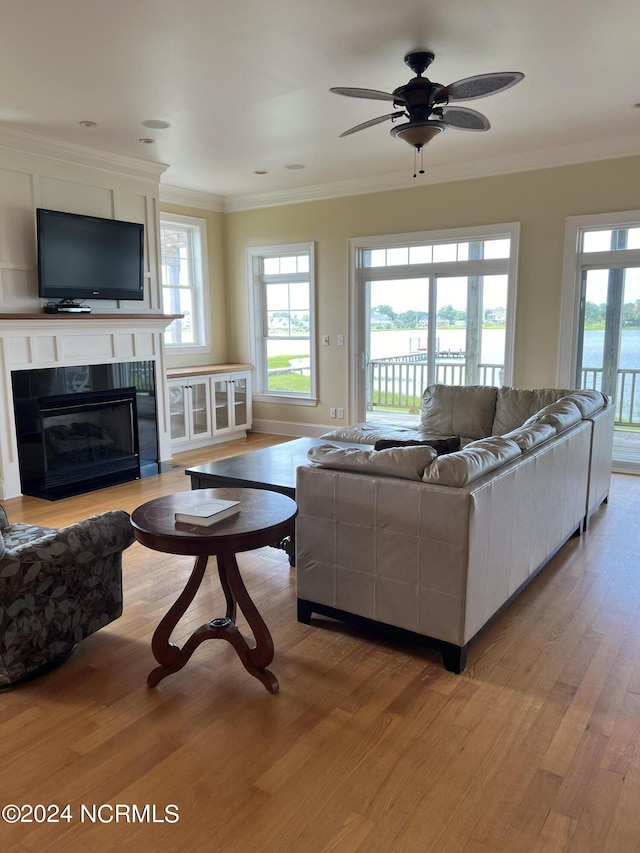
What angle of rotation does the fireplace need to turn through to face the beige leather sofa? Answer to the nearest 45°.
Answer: approximately 45° to its right

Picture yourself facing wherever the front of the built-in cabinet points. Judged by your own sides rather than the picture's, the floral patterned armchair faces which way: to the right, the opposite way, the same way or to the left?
to the left

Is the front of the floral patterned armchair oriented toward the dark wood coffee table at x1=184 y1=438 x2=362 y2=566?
yes

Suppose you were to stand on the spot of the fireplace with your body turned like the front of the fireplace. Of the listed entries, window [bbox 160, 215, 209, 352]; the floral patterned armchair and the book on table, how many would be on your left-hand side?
1

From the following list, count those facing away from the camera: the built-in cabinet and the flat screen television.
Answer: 0

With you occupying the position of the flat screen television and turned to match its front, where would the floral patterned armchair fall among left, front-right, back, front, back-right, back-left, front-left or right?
front-right

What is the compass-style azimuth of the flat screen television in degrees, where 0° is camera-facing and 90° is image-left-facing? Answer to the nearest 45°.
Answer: approximately 315°

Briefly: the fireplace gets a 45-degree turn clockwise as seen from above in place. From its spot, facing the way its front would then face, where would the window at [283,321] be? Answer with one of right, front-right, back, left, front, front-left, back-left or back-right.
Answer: back-left

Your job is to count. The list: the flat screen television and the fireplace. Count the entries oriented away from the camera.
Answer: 0

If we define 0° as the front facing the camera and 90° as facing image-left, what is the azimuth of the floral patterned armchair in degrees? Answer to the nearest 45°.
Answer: approximately 225°

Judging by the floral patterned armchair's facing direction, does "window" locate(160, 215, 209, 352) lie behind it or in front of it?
in front
